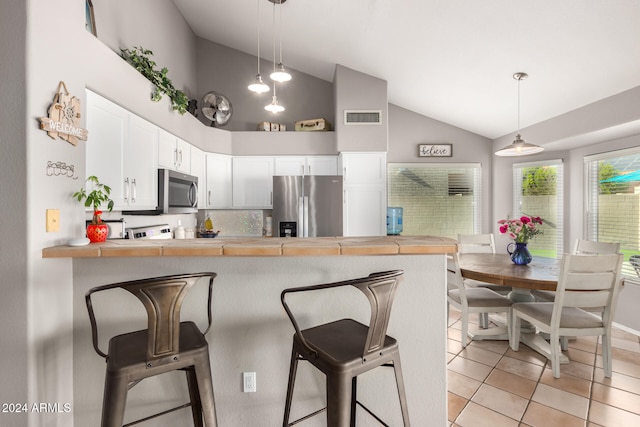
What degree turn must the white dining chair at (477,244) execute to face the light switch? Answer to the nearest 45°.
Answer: approximately 90° to its right

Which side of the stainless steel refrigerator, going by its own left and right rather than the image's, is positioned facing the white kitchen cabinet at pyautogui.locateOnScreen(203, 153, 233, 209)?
right

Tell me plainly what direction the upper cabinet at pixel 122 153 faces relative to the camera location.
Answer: facing the viewer and to the right of the viewer

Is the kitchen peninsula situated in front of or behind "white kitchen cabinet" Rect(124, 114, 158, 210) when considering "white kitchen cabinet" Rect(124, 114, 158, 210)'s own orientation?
in front

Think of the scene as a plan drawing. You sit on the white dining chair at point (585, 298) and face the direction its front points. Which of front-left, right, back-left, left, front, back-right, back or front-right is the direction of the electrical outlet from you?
left

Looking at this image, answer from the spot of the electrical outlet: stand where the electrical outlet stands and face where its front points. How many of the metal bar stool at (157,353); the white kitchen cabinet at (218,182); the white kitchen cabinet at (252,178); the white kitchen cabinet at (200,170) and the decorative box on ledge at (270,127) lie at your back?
4

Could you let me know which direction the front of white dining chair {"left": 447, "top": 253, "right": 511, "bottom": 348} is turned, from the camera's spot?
facing away from the viewer and to the right of the viewer

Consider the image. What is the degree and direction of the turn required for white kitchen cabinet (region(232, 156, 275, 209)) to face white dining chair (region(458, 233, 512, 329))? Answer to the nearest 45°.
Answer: approximately 45° to its left
